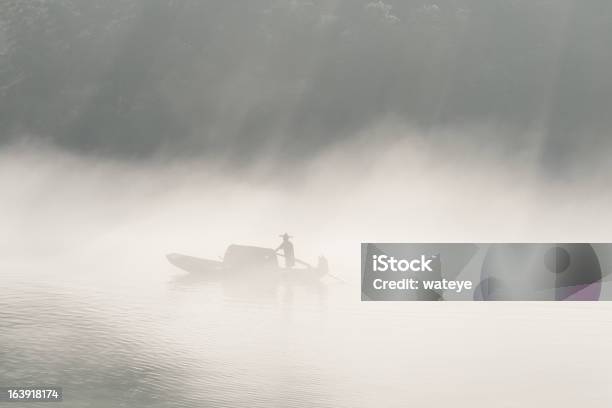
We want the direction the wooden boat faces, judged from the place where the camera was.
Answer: facing to the left of the viewer
